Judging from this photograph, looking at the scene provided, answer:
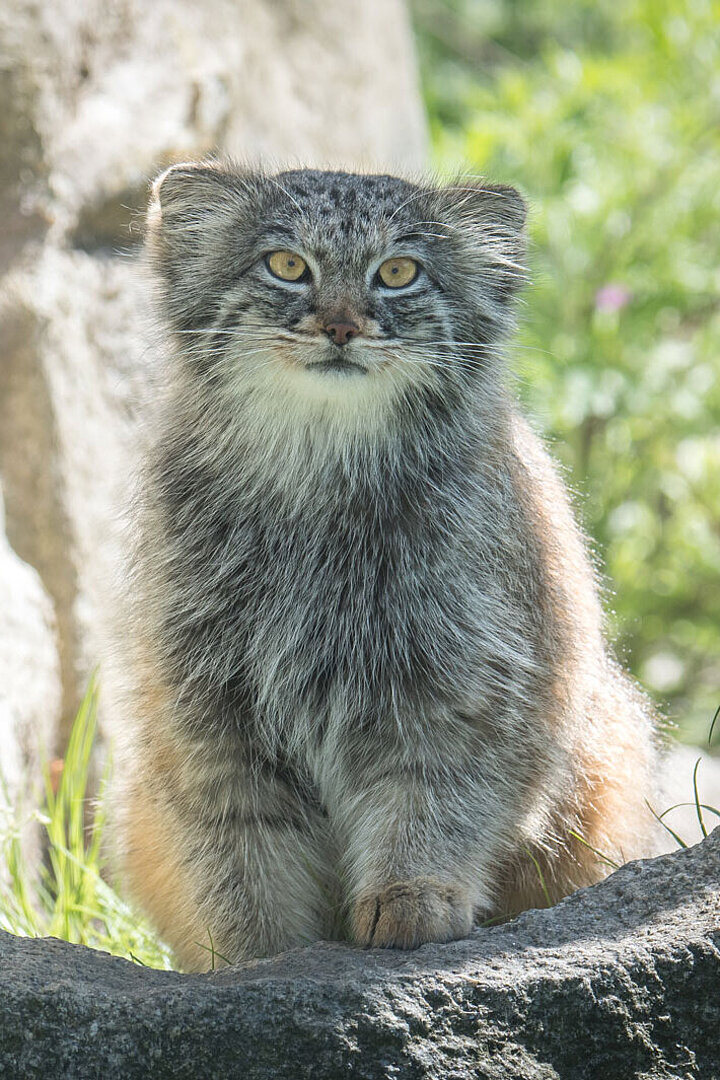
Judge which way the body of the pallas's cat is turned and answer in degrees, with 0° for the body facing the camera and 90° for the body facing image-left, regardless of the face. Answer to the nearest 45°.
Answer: approximately 0°

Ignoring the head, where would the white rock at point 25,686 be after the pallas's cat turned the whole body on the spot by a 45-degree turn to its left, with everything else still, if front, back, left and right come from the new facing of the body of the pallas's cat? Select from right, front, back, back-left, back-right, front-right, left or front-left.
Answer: back
